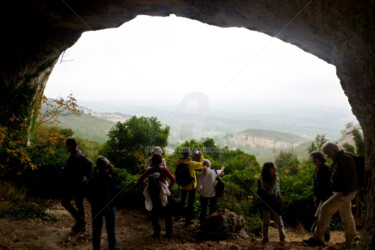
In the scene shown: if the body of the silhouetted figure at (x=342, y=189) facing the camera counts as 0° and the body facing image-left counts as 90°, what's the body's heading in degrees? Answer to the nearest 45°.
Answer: approximately 90°

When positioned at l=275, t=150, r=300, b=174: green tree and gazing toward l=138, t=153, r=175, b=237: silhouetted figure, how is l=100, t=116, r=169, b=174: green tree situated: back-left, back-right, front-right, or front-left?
front-right

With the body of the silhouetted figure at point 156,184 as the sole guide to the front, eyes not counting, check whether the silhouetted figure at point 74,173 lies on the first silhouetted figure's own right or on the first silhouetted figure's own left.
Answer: on the first silhouetted figure's own left

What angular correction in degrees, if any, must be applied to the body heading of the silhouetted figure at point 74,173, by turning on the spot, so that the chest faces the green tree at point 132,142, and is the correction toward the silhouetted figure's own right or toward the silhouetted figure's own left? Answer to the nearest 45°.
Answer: approximately 90° to the silhouetted figure's own right

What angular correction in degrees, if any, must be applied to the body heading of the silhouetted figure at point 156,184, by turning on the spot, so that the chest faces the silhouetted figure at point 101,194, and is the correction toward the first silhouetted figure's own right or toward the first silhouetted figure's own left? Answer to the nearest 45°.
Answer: approximately 135° to the first silhouetted figure's own left

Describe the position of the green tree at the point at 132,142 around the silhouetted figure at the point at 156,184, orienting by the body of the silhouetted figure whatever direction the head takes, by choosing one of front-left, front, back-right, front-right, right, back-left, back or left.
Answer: front

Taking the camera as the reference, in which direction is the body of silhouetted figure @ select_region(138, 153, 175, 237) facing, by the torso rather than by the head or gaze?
away from the camera

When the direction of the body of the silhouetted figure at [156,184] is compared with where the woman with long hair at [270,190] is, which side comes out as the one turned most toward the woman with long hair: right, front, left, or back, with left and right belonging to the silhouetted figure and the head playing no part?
right
